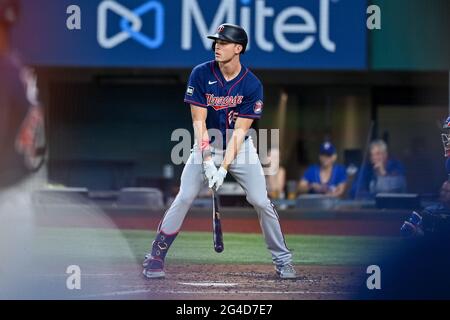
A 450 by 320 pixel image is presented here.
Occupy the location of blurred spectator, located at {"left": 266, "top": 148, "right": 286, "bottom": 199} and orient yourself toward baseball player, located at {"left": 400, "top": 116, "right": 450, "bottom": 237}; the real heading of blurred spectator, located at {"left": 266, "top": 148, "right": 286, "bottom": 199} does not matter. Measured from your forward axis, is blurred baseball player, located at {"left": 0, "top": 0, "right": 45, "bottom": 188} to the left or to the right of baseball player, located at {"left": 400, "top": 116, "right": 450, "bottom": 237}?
right

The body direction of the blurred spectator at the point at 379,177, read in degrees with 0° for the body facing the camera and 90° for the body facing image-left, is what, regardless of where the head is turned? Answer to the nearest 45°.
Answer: approximately 0°

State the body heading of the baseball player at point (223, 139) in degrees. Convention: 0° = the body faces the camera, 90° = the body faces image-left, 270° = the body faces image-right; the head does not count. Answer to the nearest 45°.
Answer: approximately 0°

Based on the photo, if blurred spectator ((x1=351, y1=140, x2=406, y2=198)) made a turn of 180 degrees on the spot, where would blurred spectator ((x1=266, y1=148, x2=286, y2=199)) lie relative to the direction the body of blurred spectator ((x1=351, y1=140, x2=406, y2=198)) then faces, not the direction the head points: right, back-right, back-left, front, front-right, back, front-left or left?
front-left
